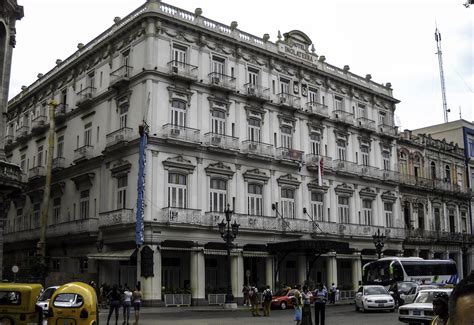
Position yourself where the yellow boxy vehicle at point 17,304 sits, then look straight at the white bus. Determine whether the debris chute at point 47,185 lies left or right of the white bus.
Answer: left

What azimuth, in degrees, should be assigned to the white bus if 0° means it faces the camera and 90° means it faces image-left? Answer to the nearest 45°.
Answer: approximately 45°

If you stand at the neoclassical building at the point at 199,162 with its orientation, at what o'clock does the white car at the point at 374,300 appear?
The white car is roughly at 12 o'clock from the neoclassical building.

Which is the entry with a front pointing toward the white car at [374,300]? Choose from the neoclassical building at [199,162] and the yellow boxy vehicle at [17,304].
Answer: the neoclassical building

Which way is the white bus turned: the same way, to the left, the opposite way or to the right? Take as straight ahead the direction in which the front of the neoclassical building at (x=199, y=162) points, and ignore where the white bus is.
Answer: to the right

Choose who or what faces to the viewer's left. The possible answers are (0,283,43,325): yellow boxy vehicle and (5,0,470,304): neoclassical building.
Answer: the yellow boxy vehicle

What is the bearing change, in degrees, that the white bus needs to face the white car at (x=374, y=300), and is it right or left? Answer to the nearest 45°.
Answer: approximately 45° to its left
